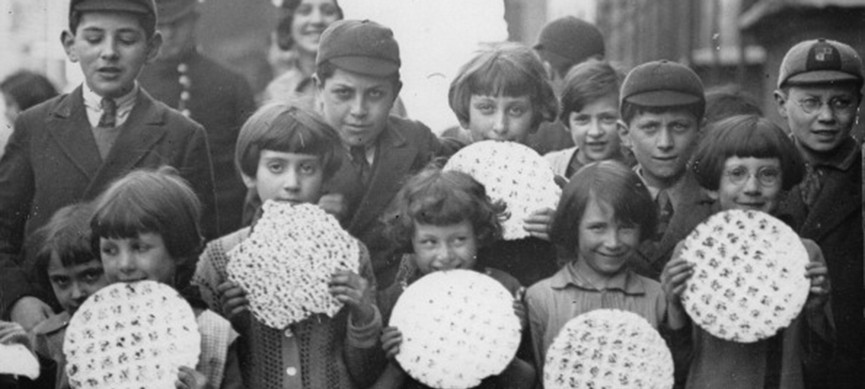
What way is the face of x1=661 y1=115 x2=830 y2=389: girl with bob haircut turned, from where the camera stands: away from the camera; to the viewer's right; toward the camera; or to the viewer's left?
toward the camera

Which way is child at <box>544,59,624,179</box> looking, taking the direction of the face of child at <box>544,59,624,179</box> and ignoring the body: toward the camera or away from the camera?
toward the camera

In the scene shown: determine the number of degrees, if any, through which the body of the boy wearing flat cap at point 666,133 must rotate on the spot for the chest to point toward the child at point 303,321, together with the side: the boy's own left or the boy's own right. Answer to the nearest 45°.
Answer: approximately 45° to the boy's own right

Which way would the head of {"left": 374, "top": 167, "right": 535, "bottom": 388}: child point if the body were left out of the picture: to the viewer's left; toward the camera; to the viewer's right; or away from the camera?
toward the camera

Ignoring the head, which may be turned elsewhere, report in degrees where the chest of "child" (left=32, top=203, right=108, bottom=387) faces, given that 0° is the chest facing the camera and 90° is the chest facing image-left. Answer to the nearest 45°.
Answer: approximately 0°

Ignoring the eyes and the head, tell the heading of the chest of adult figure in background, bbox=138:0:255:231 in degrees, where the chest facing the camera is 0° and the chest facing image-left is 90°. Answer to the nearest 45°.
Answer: approximately 45°

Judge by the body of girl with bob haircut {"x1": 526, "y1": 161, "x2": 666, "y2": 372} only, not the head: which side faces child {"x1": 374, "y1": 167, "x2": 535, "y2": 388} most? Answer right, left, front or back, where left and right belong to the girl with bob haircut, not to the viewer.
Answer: right

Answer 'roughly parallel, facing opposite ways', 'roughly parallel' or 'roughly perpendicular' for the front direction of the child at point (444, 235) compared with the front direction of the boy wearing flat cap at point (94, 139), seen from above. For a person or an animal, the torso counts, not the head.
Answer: roughly parallel

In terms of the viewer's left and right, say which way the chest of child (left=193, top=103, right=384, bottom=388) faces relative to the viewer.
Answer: facing the viewer

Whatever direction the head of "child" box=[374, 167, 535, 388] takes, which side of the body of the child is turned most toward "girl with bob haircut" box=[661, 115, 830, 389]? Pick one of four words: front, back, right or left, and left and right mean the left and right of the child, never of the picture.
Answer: left

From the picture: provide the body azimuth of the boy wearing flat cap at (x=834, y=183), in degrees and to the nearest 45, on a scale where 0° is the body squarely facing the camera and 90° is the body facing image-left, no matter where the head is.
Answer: approximately 45°

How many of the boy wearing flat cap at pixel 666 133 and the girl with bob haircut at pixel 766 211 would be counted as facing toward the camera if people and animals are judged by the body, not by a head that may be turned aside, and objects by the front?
2

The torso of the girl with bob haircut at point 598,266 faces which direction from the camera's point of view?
toward the camera

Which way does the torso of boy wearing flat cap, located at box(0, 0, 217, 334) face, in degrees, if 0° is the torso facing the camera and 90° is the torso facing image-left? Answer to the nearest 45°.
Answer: approximately 0°

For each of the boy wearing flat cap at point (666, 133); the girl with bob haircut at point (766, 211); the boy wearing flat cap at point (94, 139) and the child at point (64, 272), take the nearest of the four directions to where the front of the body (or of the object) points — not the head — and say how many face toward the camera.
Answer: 4

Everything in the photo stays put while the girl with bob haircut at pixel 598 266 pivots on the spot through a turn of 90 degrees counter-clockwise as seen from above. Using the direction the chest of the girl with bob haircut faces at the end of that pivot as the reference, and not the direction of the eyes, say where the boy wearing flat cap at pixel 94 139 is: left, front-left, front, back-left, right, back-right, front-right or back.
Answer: back
